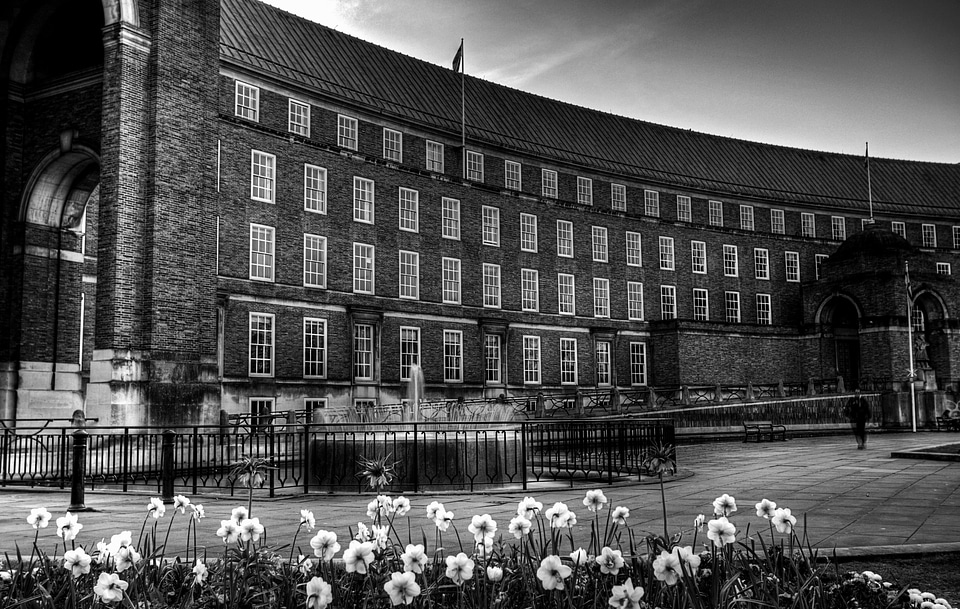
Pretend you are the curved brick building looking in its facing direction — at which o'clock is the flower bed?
The flower bed is roughly at 1 o'clock from the curved brick building.

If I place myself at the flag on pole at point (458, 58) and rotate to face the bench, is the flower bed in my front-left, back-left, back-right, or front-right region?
front-right

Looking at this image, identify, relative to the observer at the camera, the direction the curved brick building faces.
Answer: facing the viewer and to the right of the viewer

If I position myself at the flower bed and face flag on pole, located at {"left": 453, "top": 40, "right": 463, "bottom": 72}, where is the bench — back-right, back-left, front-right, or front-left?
front-right
